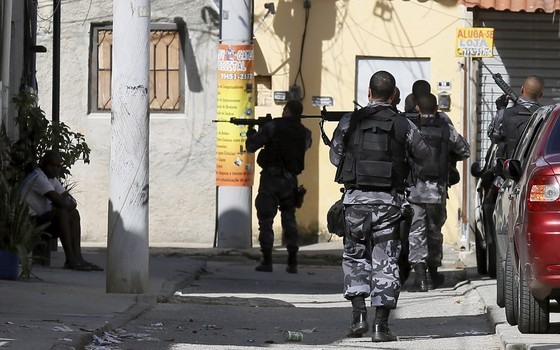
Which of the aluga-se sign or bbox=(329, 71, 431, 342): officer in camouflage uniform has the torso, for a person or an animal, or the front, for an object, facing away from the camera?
the officer in camouflage uniform

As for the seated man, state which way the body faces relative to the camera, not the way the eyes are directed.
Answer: to the viewer's right

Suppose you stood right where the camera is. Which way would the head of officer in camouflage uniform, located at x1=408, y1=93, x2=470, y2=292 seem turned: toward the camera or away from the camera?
away from the camera

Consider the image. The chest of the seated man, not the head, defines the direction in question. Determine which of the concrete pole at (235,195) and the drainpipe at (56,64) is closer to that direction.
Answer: the concrete pole

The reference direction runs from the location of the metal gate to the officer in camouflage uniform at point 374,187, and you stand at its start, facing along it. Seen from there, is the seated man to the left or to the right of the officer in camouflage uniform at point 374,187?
right

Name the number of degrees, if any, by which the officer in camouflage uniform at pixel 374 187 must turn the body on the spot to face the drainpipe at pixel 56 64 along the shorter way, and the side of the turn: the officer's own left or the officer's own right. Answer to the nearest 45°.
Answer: approximately 45° to the officer's own left

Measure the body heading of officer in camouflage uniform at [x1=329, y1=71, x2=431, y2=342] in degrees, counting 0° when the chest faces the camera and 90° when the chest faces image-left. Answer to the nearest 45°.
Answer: approximately 180°

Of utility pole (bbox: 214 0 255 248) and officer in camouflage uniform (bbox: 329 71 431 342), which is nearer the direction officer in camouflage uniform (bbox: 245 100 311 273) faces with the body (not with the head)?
the utility pole

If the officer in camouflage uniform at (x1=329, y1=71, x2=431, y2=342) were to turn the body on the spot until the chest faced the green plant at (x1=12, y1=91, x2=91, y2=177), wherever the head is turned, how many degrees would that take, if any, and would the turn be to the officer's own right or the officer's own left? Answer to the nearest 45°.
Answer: approximately 45° to the officer's own left

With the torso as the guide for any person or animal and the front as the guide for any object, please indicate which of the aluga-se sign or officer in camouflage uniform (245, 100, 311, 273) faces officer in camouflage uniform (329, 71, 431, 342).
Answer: the aluga-se sign

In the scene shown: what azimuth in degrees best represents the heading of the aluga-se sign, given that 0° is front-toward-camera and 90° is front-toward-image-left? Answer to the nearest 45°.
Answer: approximately 0°

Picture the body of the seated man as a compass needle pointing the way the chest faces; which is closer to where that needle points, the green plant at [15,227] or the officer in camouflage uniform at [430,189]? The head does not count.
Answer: the officer in camouflage uniform
